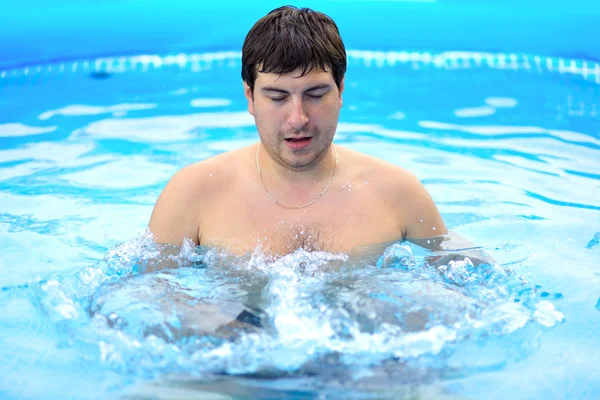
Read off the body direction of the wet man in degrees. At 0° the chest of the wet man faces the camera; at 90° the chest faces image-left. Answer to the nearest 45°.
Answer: approximately 0°
